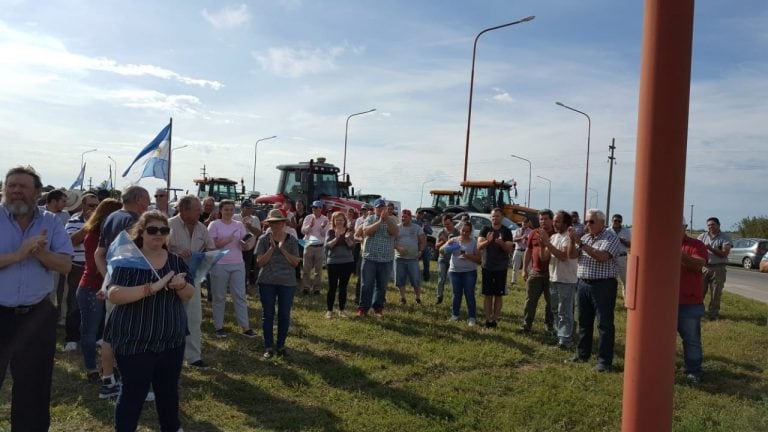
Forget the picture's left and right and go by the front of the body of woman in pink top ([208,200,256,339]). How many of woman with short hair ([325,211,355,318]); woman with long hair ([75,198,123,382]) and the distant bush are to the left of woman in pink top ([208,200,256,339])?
2

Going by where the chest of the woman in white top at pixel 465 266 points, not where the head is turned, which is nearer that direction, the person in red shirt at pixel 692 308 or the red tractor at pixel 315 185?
the person in red shirt

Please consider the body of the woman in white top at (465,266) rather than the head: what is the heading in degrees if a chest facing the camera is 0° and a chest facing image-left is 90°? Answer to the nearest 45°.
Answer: approximately 0°

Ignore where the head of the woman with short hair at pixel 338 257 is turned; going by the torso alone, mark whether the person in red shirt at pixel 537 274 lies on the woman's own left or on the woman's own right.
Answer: on the woman's own left

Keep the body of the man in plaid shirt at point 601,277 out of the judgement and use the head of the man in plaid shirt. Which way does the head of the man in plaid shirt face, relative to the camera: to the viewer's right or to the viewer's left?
to the viewer's left

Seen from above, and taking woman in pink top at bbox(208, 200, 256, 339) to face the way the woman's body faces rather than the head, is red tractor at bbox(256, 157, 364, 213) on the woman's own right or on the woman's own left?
on the woman's own left

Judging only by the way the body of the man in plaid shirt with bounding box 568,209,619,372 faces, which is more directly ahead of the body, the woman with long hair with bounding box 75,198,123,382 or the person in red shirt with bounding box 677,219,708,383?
the woman with long hair
